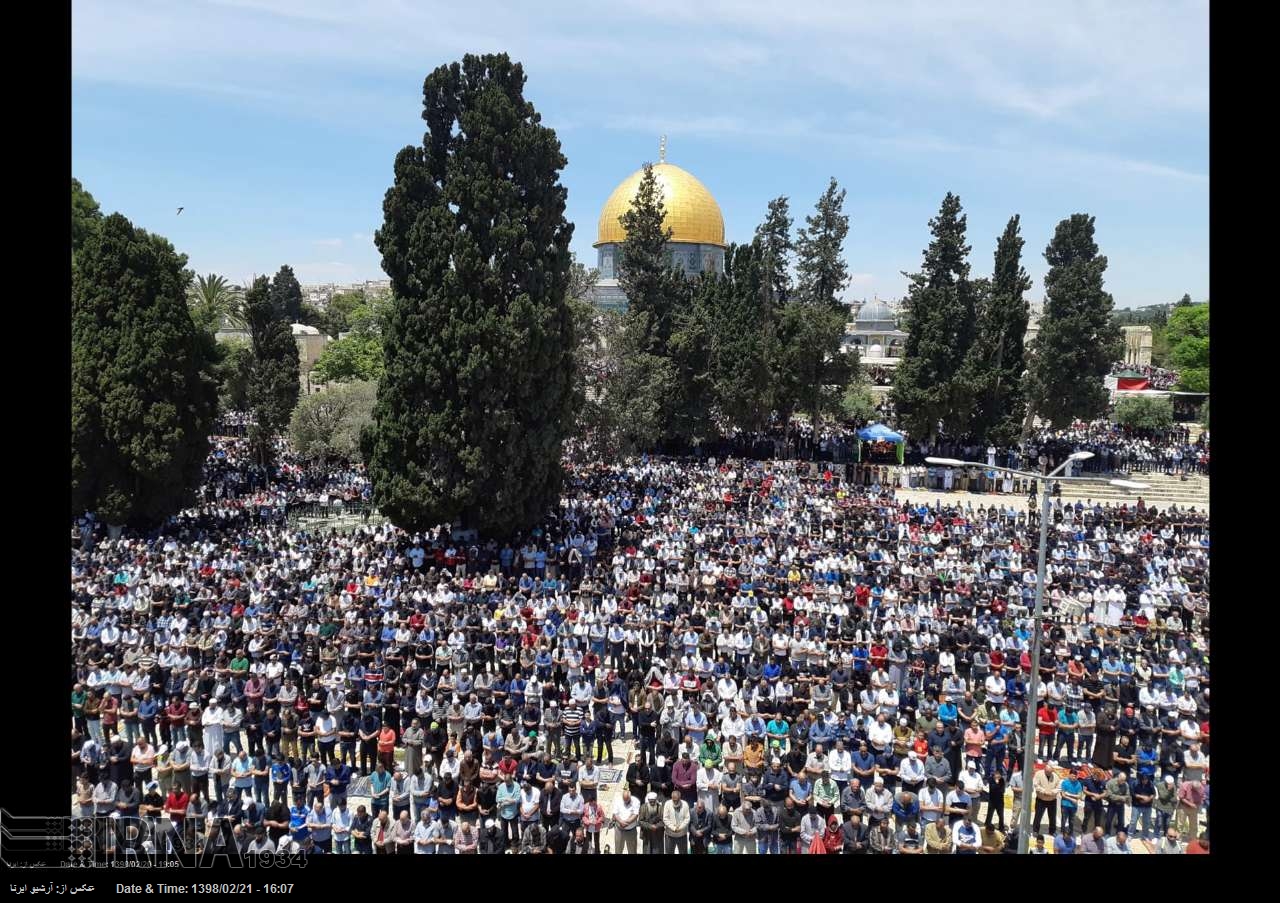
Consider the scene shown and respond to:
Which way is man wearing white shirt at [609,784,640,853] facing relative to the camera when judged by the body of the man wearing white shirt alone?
toward the camera

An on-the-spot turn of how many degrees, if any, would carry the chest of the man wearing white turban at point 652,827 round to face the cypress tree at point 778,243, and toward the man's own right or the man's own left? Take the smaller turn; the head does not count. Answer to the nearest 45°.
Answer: approximately 180°

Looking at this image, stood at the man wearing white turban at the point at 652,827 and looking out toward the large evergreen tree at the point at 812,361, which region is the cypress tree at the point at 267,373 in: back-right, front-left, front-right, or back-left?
front-left

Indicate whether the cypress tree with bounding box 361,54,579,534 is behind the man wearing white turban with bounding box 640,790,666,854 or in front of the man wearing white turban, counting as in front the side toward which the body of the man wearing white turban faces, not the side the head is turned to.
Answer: behind

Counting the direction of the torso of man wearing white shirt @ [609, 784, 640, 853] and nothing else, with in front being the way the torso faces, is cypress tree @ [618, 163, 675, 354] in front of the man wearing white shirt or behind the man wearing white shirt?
behind

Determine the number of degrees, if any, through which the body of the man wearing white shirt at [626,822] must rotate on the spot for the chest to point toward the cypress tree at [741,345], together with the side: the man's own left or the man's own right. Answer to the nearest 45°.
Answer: approximately 180°

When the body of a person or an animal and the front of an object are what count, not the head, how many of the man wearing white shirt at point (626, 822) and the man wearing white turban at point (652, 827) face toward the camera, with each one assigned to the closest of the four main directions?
2

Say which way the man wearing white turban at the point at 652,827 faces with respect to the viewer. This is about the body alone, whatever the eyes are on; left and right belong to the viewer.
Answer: facing the viewer
